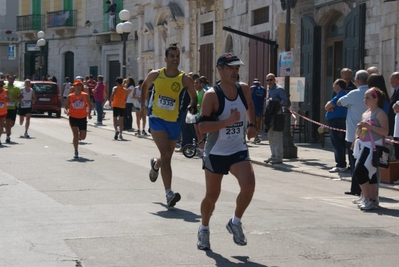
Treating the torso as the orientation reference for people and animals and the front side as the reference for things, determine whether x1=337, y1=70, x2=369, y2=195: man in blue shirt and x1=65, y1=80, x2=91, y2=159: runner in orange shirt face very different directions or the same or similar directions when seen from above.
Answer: very different directions

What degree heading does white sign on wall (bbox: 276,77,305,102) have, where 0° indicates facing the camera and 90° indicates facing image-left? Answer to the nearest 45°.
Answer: approximately 0°

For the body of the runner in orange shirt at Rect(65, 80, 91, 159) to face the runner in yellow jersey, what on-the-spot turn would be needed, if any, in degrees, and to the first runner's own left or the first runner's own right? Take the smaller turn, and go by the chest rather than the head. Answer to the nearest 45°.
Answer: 0° — they already face them

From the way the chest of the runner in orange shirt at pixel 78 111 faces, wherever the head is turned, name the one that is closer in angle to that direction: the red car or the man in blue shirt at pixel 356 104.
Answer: the man in blue shirt

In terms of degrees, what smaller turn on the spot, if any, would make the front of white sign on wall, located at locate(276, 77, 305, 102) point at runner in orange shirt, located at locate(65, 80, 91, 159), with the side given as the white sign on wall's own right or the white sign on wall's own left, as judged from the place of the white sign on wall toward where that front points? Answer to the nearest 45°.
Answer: approximately 45° to the white sign on wall's own right

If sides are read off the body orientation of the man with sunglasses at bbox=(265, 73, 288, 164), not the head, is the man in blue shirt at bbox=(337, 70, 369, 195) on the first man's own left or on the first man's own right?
on the first man's own left

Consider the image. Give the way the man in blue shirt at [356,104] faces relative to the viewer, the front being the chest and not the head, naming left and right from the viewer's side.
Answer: facing away from the viewer and to the left of the viewer
